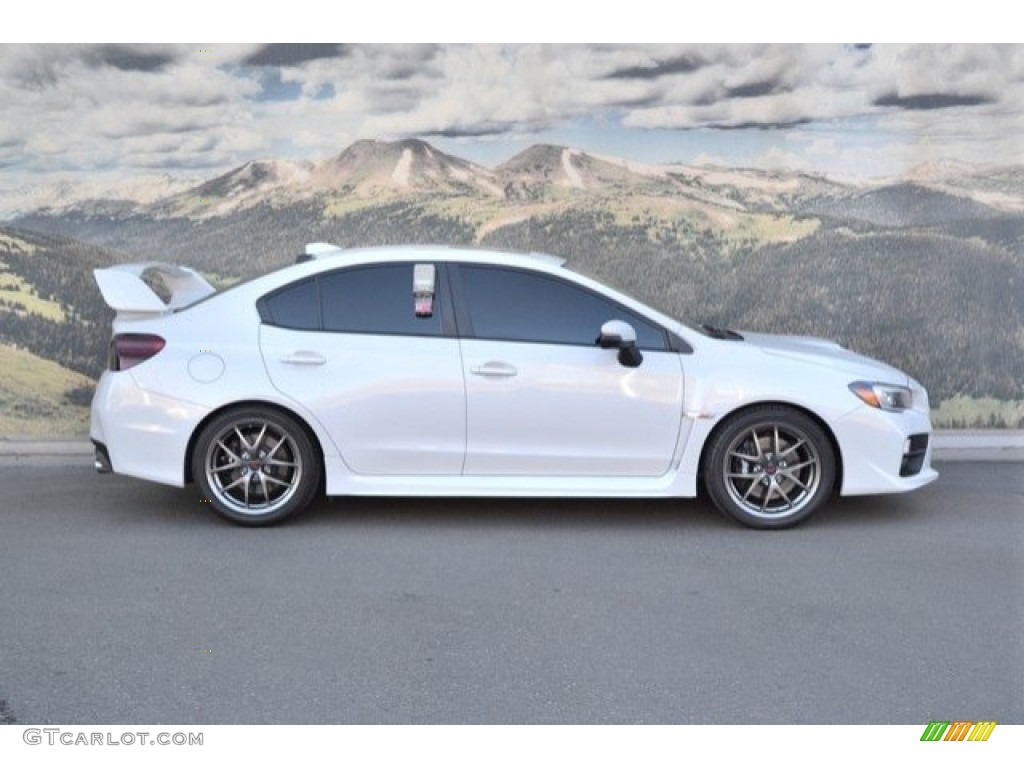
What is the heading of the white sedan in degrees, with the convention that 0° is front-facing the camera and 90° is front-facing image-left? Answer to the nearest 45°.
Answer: approximately 270°
